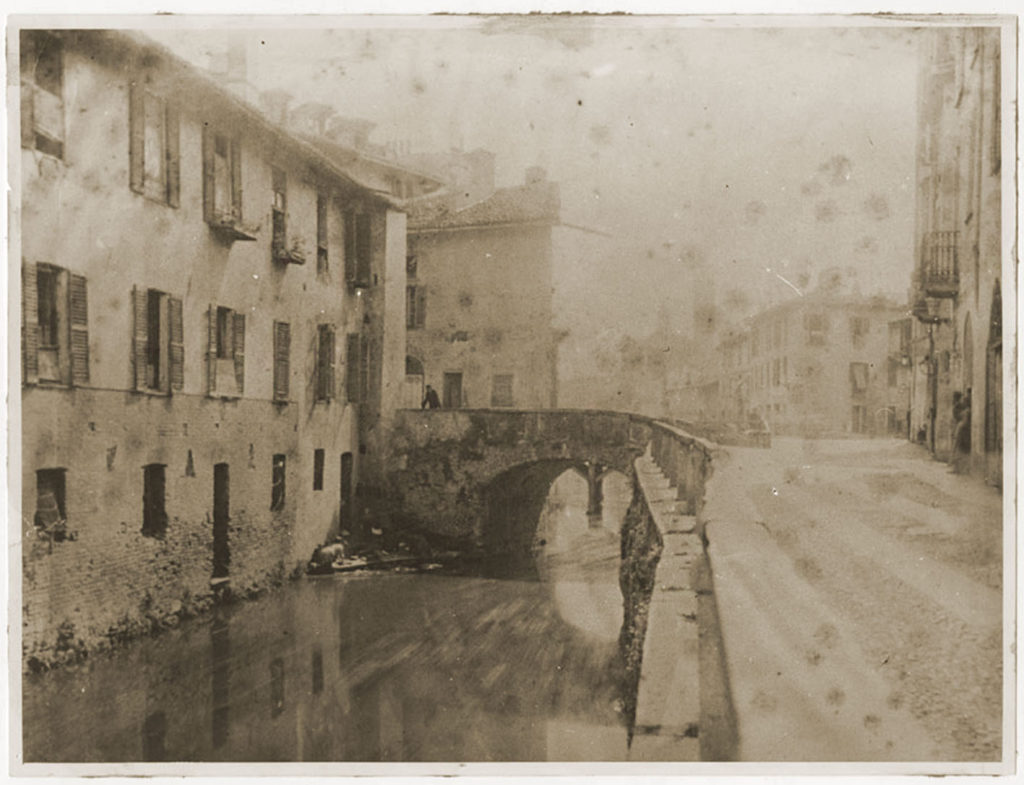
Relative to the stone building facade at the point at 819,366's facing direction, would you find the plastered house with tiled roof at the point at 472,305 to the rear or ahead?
ahead

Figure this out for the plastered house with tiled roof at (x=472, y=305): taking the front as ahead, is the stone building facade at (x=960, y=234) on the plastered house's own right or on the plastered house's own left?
on the plastered house's own left

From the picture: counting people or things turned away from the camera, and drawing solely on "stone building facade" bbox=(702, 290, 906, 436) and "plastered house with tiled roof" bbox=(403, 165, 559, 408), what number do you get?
0

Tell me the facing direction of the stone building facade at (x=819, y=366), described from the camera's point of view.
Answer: facing the viewer and to the left of the viewer

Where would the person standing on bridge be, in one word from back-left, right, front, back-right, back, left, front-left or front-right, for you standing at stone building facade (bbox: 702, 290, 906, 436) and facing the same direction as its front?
front-right

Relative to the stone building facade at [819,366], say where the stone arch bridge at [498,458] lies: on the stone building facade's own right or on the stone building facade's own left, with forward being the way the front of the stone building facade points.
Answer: on the stone building facade's own right

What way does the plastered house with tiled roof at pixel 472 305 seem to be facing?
toward the camera

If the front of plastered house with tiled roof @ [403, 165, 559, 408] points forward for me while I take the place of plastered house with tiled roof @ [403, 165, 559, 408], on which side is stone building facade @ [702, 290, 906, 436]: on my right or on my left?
on my left
